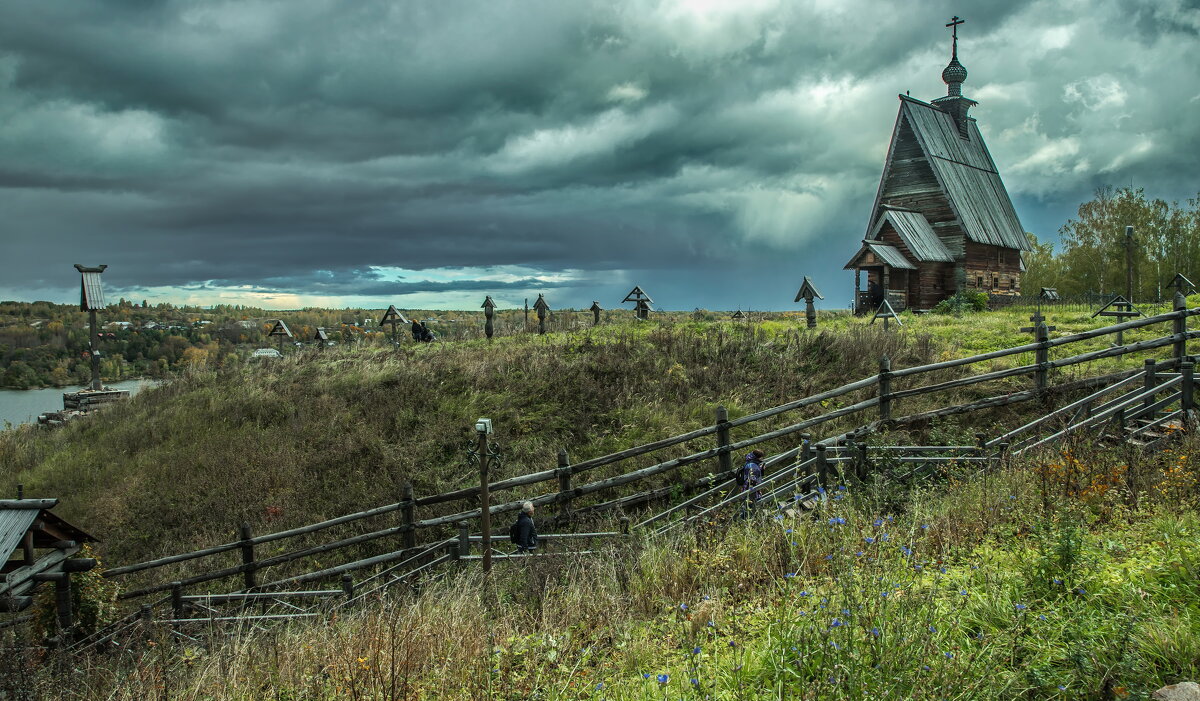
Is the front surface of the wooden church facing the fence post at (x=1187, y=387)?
no

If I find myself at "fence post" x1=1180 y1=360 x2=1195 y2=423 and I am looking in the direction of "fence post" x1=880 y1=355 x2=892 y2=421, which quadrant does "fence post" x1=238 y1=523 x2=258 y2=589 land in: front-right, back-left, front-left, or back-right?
front-left

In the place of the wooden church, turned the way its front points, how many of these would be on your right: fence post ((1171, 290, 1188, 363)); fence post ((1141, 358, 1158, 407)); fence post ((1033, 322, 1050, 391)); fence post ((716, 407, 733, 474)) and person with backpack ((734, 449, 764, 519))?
0

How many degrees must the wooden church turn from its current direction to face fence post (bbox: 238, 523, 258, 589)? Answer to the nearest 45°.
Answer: approximately 45° to its left

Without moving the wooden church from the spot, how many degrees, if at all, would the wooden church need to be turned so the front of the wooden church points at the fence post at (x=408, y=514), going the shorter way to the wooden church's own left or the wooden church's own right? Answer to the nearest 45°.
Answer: approximately 45° to the wooden church's own left

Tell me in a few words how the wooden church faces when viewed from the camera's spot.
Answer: facing the viewer and to the left of the viewer

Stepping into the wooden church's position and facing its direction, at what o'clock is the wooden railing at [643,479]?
The wooden railing is roughly at 11 o'clock from the wooden church.

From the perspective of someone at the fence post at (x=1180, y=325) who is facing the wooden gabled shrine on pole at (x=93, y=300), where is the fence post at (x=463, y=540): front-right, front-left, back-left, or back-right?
front-left

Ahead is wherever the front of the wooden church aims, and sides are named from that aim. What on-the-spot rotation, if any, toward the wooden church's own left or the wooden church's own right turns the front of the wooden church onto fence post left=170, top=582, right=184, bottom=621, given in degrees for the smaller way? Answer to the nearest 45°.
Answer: approximately 45° to the wooden church's own left

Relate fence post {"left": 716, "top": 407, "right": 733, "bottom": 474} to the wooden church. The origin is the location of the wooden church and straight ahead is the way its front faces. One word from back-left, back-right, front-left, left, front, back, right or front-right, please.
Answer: front-left

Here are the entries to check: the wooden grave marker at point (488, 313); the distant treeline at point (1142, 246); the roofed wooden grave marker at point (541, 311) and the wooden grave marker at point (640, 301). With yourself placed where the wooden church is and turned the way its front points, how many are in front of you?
3

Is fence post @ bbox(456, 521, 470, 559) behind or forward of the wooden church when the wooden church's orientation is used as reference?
forward

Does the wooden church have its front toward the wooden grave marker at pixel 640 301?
yes

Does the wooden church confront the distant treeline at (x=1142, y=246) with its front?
no

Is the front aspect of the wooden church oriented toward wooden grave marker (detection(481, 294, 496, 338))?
yes

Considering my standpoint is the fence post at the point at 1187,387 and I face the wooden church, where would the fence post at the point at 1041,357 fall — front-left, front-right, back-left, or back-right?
front-left

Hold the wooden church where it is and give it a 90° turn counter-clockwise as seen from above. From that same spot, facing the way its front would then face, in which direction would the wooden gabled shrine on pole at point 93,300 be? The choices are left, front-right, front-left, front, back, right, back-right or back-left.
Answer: right

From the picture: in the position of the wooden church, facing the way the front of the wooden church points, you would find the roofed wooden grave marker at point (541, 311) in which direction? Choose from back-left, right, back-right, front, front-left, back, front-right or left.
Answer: front
